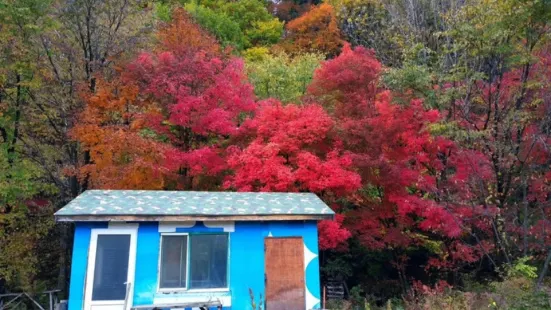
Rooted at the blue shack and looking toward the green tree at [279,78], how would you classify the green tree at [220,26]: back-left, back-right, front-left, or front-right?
front-left

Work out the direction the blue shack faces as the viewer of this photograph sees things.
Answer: facing the viewer

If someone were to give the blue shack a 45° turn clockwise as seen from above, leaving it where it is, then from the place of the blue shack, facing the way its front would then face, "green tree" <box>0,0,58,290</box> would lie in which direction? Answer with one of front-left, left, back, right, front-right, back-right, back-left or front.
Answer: right
